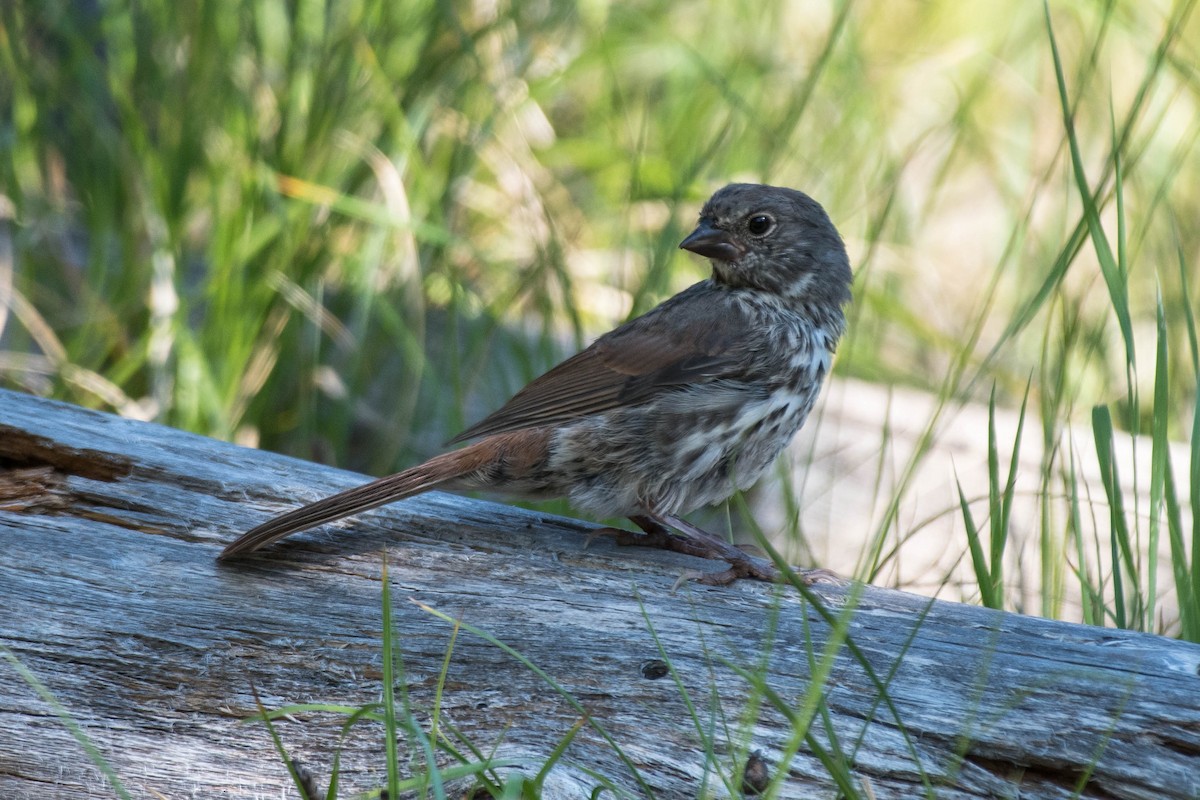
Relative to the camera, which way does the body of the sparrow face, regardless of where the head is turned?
to the viewer's right
